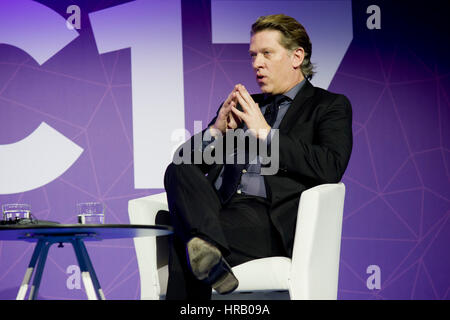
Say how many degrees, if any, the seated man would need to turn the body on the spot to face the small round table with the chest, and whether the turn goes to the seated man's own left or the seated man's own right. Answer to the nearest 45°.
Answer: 0° — they already face it

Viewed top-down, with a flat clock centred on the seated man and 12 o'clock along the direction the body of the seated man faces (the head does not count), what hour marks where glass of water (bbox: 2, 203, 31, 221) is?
The glass of water is roughly at 1 o'clock from the seated man.

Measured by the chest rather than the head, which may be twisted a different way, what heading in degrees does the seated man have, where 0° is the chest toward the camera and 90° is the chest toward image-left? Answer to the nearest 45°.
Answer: approximately 45°
